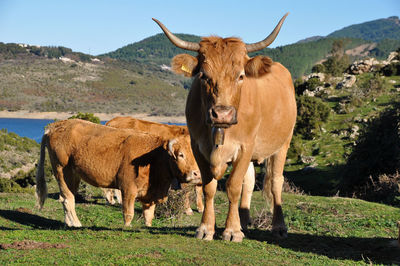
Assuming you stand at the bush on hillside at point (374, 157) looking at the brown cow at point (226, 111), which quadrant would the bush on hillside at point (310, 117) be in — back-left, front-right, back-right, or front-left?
back-right

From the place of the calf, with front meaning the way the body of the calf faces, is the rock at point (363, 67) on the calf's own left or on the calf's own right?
on the calf's own left

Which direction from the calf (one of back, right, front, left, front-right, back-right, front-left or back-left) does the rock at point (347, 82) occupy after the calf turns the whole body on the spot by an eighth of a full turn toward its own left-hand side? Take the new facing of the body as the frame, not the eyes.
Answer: front

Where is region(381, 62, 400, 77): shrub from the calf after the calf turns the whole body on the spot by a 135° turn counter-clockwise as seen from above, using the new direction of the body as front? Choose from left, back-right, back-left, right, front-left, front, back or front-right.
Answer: right

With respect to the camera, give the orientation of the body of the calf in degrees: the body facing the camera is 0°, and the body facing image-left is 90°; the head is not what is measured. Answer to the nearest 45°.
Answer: approximately 270°

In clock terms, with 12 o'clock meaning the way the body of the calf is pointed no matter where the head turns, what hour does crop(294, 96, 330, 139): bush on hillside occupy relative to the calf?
The bush on hillside is roughly at 10 o'clock from the calf.

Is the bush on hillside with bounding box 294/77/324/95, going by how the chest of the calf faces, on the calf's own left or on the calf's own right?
on the calf's own left

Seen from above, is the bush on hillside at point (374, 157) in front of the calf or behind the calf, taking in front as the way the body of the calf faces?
in front

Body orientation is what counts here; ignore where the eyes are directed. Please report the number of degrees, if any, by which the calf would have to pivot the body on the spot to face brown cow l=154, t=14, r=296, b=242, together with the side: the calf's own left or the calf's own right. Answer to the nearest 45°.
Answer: approximately 45° to the calf's own right
